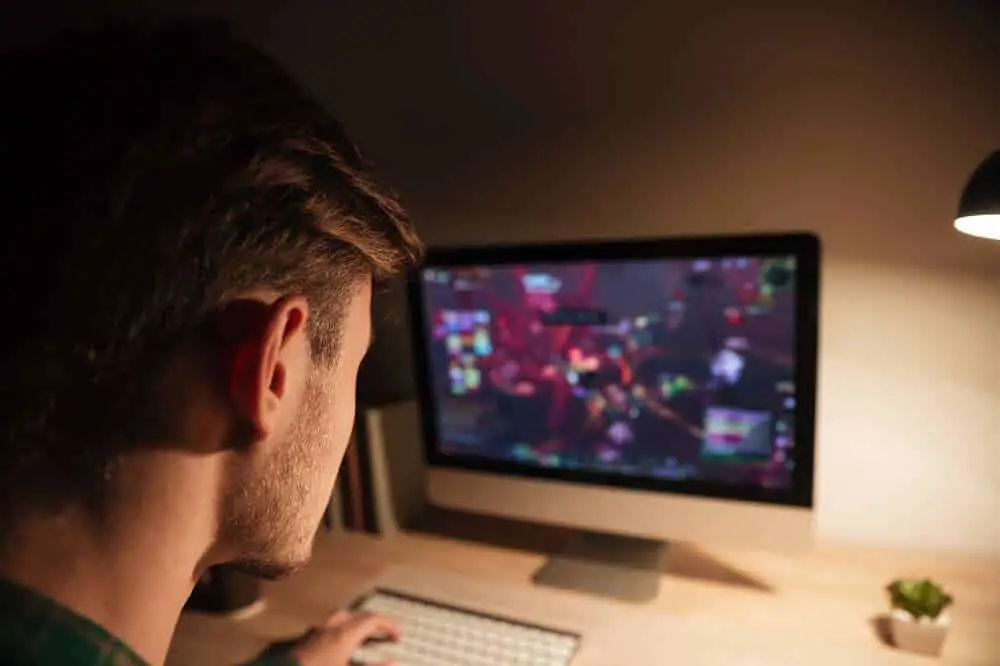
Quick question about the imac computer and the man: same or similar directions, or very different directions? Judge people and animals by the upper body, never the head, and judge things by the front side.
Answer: very different directions

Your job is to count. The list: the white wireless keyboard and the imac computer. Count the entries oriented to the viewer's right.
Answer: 0

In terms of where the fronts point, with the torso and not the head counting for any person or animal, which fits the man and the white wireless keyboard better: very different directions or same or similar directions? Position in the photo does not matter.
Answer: very different directions

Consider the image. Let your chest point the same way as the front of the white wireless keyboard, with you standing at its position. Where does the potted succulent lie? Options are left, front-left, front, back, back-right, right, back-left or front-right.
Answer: back-left

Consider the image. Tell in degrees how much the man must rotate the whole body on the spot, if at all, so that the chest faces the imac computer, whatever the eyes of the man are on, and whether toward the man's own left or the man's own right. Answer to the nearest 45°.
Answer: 0° — they already face it

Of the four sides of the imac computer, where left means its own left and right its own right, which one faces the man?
front

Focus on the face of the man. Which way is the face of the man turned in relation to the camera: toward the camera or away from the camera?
away from the camera

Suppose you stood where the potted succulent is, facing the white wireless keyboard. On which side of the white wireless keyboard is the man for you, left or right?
left

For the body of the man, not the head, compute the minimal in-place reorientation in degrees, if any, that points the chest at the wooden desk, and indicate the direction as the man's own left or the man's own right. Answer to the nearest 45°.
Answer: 0° — they already face it

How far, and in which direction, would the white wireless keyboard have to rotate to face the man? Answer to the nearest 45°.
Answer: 0° — it already faces them

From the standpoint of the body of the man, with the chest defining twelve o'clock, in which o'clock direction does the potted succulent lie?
The potted succulent is roughly at 1 o'clock from the man.

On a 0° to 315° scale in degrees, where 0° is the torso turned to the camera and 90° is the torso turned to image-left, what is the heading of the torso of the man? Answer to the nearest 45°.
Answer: approximately 225°

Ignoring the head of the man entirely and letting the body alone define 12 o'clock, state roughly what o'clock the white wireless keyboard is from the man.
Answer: The white wireless keyboard is roughly at 12 o'clock from the man.

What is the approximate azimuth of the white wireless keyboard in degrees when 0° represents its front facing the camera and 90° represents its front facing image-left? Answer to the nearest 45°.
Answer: approximately 45°
